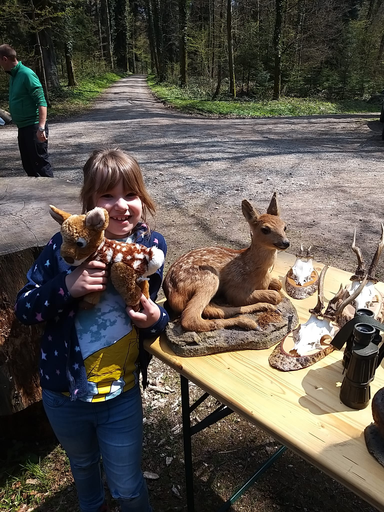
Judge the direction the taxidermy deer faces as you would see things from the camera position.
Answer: facing to the right of the viewer

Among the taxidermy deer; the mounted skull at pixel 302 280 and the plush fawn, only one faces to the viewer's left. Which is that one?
the plush fawn

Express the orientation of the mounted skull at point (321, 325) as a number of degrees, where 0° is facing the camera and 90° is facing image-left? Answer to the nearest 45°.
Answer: approximately 45°

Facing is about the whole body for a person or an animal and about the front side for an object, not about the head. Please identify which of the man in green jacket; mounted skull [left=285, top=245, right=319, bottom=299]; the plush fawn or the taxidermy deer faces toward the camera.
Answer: the mounted skull

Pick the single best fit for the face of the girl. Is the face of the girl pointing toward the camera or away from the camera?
toward the camera

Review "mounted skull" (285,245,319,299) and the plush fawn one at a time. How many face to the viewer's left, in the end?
1

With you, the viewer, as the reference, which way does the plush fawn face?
facing to the left of the viewer

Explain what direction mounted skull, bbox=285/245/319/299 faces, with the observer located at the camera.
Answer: facing the viewer

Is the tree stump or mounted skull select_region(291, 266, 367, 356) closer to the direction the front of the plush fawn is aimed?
the tree stump

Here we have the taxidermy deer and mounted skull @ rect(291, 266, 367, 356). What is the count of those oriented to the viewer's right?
1
